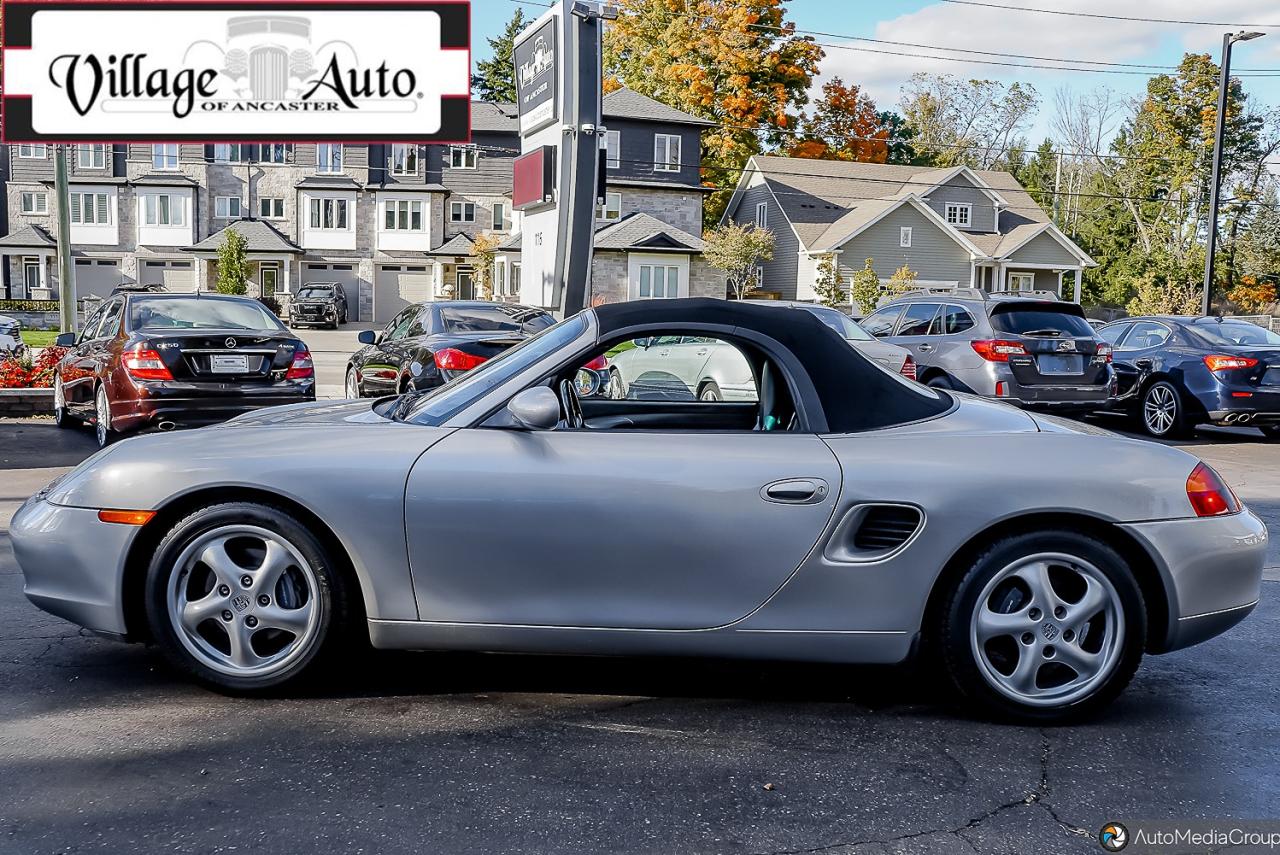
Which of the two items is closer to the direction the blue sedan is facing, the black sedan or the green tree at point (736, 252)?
the green tree

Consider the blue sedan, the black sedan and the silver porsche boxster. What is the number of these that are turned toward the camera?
0

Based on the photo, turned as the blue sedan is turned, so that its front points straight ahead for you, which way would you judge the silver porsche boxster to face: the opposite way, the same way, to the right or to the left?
to the left

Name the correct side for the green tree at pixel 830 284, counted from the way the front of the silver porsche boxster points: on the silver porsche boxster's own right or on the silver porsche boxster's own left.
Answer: on the silver porsche boxster's own right

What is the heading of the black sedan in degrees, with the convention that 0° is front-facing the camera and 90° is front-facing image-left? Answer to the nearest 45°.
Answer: approximately 135°

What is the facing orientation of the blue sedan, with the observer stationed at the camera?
facing away from the viewer and to the left of the viewer

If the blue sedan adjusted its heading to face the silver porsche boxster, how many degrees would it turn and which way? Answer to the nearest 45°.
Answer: approximately 135° to its left

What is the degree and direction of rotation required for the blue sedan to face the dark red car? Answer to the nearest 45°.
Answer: approximately 90° to its left

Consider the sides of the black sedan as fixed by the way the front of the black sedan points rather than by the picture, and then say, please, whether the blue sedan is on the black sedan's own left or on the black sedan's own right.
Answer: on the black sedan's own right

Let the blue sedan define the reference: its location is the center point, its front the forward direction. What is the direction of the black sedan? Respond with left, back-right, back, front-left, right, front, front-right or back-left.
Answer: left

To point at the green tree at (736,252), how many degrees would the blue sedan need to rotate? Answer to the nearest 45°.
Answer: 0° — it already faces it

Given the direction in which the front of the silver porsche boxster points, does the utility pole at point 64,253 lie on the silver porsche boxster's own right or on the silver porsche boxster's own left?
on the silver porsche boxster's own right

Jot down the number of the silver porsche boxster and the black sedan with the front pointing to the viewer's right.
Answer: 0

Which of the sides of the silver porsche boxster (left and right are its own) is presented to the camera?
left

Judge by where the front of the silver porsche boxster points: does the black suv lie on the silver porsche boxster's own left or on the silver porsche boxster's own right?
on the silver porsche boxster's own right
